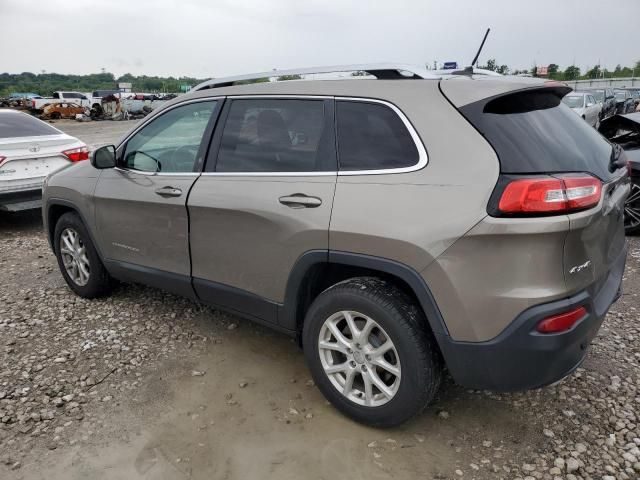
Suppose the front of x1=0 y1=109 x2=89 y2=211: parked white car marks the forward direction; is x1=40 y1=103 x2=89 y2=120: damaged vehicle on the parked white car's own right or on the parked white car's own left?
on the parked white car's own right

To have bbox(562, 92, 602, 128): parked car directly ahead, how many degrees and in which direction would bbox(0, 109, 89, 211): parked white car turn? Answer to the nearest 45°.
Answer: approximately 135° to its right

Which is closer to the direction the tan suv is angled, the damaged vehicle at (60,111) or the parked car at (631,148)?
the damaged vehicle

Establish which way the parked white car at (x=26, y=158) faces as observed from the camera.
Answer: facing away from the viewer and to the left of the viewer

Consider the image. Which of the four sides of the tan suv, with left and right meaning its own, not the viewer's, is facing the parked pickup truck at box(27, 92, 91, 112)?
front

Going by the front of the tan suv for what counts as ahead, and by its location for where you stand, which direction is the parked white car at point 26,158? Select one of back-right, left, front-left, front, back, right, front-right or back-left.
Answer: front

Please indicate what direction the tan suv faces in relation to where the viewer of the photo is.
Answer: facing away from the viewer and to the left of the viewer

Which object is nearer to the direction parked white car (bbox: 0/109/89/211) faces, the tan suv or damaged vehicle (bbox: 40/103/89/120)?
the damaged vehicle

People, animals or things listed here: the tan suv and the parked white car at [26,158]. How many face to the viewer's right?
0
